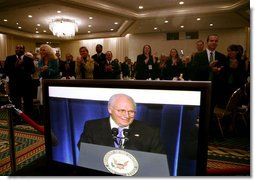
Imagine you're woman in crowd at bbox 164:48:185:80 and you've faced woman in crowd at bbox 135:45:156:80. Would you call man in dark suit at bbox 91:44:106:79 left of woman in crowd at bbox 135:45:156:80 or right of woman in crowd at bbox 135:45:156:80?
right

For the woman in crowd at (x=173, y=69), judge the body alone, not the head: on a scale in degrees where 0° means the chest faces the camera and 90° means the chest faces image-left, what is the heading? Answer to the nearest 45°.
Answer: approximately 0°

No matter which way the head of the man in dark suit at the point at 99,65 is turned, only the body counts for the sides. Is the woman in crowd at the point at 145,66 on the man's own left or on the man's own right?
on the man's own left

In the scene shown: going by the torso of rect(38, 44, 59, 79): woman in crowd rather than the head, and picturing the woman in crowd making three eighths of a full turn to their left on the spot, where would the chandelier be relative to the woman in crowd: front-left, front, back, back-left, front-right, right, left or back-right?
left

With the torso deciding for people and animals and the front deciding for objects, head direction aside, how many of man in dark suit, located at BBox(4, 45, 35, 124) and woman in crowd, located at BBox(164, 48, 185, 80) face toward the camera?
2

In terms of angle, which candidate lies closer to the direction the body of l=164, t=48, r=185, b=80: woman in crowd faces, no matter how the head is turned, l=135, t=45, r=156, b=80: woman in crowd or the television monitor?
the television monitor

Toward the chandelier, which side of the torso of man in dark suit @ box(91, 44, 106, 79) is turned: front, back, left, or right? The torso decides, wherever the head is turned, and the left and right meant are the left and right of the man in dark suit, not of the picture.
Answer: back

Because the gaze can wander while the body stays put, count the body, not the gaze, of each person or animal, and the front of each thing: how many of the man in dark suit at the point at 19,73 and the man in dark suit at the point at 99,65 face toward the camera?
2

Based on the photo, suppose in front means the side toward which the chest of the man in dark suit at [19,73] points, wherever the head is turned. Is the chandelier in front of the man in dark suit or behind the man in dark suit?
behind

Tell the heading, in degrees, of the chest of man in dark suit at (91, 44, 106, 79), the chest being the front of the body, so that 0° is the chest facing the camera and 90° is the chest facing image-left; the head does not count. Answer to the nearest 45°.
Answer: approximately 0°

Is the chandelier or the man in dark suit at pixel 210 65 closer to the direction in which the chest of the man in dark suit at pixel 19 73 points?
the man in dark suit
